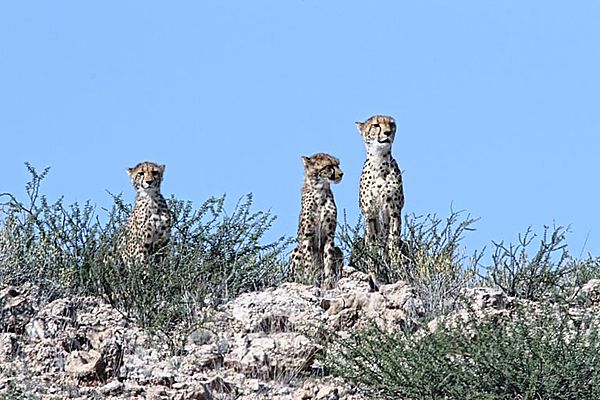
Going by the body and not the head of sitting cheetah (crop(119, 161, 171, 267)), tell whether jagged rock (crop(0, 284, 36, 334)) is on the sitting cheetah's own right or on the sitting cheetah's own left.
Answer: on the sitting cheetah's own right

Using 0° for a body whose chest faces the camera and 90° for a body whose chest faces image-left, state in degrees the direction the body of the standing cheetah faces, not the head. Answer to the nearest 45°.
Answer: approximately 0°

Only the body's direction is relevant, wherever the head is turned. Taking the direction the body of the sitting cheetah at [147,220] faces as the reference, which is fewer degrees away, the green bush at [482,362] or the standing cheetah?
the green bush

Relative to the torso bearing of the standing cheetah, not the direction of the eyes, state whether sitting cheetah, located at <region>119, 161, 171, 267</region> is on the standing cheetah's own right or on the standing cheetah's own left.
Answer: on the standing cheetah's own right

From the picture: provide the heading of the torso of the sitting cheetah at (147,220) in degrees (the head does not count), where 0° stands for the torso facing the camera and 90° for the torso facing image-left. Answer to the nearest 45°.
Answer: approximately 315°
